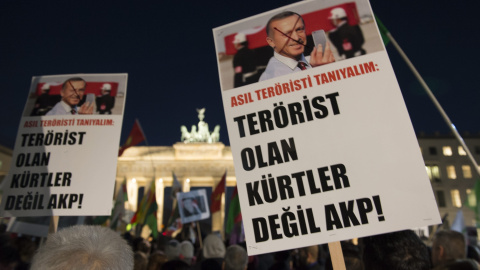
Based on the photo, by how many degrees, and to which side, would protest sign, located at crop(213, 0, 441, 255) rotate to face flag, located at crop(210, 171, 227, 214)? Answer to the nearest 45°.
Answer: approximately 135° to its right

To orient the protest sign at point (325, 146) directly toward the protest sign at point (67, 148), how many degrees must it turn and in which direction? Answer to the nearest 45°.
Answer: approximately 90° to its right

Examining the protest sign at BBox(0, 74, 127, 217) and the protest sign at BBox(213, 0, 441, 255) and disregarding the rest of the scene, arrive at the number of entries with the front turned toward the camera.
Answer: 2

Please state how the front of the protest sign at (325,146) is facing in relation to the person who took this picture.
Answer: facing the viewer

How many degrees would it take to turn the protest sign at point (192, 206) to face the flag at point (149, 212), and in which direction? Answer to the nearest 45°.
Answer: approximately 135° to its right

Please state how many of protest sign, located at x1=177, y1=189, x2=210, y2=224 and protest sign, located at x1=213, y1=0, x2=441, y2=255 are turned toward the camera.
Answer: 2

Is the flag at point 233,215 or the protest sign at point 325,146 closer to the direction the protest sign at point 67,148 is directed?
the protest sign

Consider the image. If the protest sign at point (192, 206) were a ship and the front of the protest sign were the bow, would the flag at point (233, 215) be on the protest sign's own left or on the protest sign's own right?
on the protest sign's own left

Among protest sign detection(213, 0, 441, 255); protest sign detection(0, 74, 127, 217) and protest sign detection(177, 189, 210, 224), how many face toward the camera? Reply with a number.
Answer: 3

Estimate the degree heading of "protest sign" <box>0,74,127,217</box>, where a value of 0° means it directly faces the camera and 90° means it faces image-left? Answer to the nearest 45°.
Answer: approximately 0°

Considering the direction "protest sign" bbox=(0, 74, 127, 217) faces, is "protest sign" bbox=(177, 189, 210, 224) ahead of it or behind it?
behind

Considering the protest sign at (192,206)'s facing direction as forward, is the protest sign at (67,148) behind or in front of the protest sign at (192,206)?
in front
